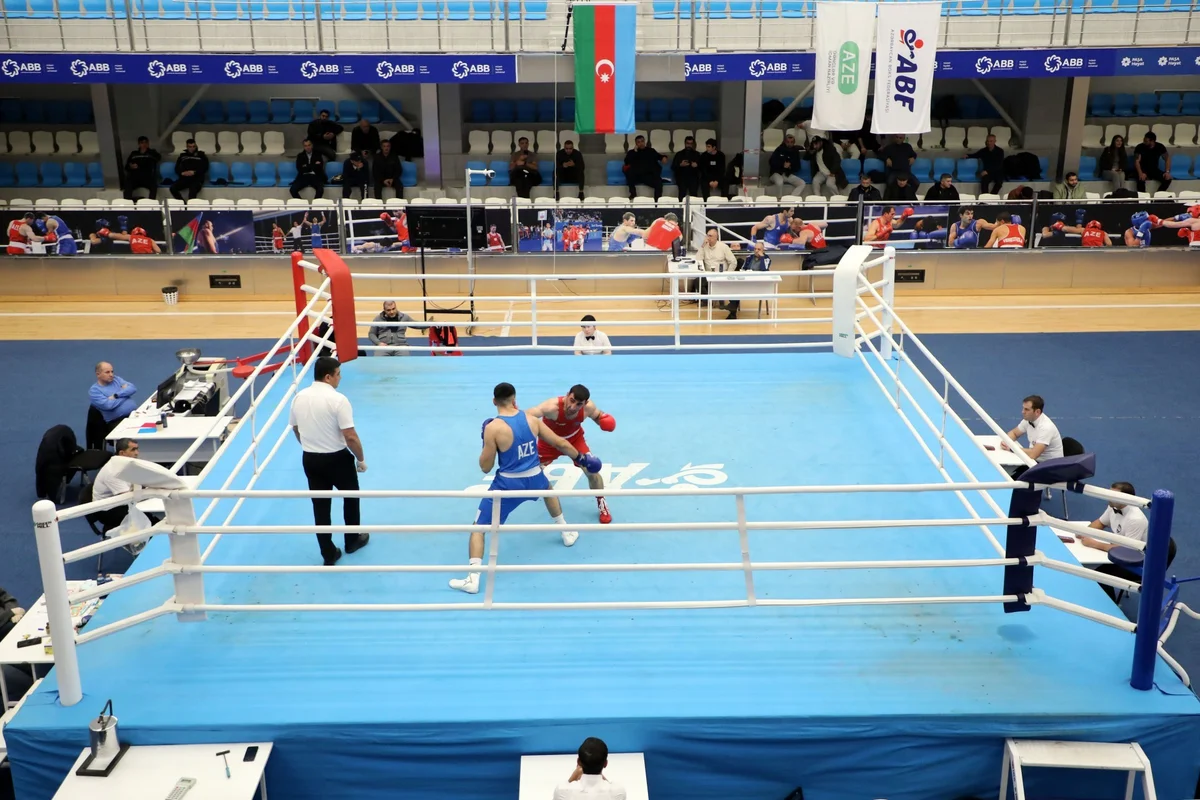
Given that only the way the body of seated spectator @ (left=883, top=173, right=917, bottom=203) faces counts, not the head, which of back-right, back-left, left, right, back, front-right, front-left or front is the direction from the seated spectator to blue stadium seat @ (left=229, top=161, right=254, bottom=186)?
right

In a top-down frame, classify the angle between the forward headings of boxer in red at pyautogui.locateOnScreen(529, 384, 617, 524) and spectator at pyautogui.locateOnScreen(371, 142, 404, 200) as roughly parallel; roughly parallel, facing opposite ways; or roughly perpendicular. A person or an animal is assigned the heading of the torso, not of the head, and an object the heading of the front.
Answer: roughly parallel

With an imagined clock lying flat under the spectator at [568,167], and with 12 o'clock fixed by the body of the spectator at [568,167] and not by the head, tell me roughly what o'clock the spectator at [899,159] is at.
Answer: the spectator at [899,159] is roughly at 9 o'clock from the spectator at [568,167].

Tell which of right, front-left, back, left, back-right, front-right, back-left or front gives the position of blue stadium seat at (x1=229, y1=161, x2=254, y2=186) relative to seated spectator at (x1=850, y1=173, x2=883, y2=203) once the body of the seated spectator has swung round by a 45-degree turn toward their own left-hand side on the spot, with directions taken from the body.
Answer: back-right

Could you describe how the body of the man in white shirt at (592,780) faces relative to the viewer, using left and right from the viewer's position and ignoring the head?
facing away from the viewer

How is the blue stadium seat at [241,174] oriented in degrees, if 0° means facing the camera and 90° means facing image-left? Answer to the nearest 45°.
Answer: approximately 0°

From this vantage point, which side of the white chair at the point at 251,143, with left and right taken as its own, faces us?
front

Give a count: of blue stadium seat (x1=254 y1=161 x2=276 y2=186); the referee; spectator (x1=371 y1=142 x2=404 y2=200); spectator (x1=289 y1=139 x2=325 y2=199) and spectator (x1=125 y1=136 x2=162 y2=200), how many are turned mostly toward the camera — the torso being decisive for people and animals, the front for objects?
4

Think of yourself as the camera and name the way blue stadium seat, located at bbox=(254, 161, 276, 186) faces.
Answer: facing the viewer

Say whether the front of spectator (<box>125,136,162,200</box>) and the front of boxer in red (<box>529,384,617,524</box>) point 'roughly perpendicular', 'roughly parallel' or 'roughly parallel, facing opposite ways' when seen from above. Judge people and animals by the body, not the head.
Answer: roughly parallel

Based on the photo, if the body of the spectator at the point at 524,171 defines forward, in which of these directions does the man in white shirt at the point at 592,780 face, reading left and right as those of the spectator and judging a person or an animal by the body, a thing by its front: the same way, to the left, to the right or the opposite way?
the opposite way

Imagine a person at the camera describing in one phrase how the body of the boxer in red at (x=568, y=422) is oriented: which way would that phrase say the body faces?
toward the camera

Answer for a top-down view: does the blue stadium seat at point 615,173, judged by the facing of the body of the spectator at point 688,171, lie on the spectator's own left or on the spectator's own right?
on the spectator's own right

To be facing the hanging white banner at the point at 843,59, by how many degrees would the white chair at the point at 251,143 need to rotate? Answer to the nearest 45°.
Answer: approximately 45° to its left

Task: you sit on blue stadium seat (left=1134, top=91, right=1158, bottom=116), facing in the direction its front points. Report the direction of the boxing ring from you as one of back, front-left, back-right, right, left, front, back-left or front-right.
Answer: front
